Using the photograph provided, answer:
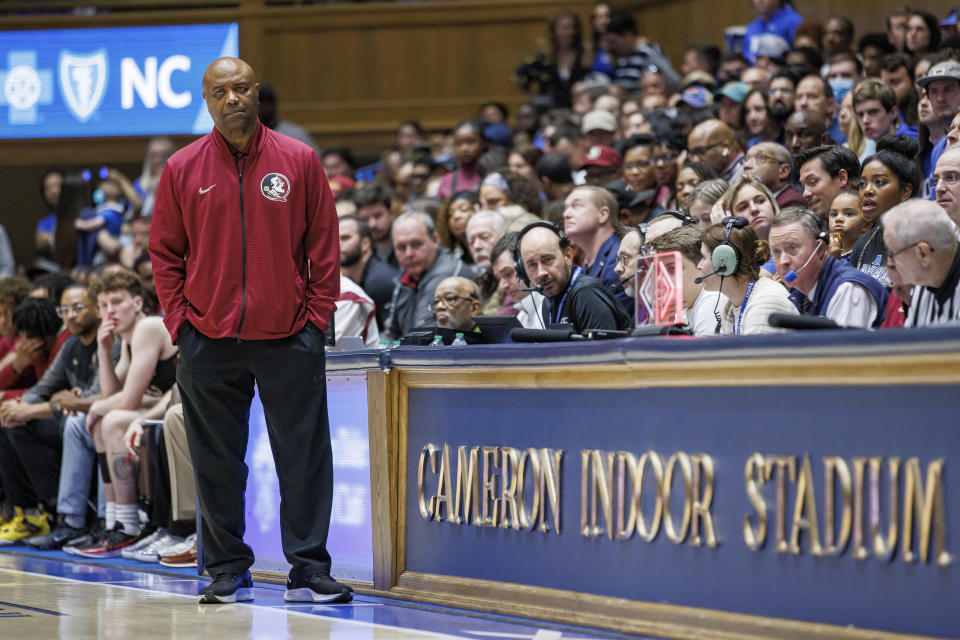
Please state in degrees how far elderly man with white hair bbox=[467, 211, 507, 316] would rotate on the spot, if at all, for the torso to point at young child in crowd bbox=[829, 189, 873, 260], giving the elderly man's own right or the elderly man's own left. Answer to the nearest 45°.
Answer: approximately 90° to the elderly man's own left

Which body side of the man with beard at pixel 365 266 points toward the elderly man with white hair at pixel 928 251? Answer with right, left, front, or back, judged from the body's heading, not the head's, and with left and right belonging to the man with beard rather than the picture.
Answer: left

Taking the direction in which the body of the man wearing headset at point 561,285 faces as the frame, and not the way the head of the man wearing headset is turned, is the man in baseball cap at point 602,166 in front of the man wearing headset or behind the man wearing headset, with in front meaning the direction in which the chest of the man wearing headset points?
behind

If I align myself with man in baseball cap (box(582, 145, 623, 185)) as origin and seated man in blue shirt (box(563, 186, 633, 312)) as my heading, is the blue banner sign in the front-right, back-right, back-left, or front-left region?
back-right

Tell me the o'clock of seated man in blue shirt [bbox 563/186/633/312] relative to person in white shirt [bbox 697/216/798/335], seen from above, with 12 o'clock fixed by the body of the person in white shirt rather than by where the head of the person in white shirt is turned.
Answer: The seated man in blue shirt is roughly at 2 o'clock from the person in white shirt.

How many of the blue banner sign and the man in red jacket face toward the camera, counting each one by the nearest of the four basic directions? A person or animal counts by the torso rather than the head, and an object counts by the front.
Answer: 2

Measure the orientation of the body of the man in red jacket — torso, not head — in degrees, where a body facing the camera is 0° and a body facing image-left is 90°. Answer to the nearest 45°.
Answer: approximately 0°

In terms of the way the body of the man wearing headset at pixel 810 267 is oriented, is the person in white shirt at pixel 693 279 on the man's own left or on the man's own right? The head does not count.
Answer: on the man's own right

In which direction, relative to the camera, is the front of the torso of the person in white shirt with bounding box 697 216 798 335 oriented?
to the viewer's left
